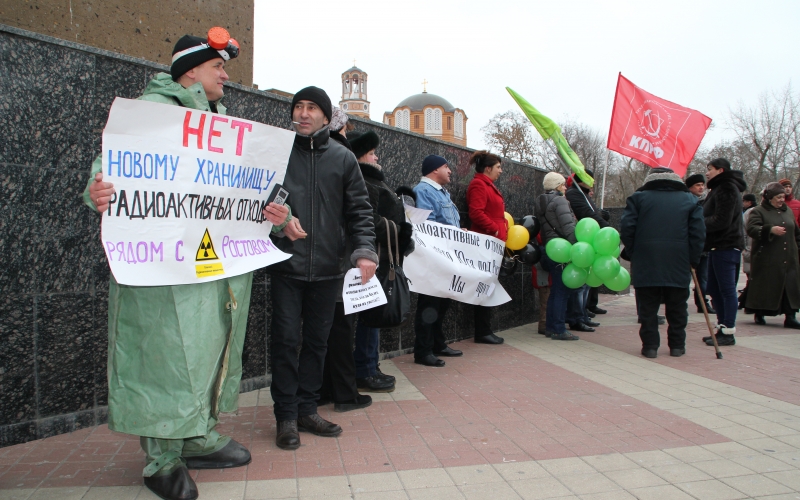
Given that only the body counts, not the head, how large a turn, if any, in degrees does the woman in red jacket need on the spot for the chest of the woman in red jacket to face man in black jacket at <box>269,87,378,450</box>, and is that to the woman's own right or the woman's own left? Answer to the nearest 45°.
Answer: approximately 90° to the woman's own right

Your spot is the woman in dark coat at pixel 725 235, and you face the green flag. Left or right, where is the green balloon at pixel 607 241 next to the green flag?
left

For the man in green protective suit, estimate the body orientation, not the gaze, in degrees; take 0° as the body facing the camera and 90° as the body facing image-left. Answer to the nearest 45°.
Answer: approximately 315°

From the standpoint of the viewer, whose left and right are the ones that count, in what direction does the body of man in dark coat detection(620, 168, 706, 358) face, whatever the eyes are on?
facing away from the viewer

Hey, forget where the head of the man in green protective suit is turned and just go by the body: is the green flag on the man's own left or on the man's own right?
on the man's own left

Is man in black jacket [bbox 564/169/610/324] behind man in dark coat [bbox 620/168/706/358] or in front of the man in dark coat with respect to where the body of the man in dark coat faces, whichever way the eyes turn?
in front

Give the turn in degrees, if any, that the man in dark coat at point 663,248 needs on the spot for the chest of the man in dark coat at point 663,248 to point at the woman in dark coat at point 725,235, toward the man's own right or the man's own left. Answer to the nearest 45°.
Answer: approximately 45° to the man's own right
